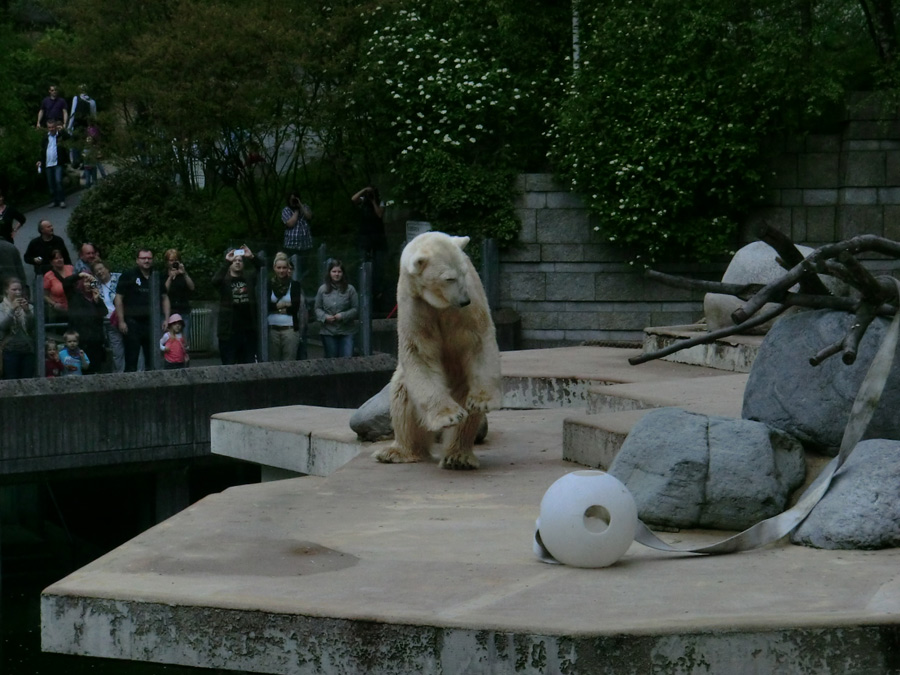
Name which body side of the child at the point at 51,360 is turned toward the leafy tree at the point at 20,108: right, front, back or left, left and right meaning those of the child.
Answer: back

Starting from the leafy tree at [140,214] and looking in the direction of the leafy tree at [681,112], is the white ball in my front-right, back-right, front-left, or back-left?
front-right

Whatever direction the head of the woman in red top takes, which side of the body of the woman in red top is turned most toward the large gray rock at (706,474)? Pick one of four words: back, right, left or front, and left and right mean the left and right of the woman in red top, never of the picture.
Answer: front

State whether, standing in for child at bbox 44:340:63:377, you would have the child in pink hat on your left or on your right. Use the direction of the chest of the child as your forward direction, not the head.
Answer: on your left

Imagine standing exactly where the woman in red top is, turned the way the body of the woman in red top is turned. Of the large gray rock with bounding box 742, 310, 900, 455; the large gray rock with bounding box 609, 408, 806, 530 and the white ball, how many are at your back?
0

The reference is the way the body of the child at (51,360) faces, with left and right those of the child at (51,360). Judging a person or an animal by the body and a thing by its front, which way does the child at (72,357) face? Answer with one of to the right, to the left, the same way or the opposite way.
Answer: the same way

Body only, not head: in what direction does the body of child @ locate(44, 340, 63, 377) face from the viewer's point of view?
toward the camera

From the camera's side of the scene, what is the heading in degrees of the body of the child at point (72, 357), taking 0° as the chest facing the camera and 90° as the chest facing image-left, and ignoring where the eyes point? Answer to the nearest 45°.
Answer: approximately 0°

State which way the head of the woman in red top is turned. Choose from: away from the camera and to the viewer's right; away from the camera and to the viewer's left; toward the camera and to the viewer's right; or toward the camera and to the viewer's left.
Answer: toward the camera and to the viewer's right

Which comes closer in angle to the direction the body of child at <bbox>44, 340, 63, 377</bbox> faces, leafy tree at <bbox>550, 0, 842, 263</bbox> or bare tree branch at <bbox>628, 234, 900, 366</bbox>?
the bare tree branch

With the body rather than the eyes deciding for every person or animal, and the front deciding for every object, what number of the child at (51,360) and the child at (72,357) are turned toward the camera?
2

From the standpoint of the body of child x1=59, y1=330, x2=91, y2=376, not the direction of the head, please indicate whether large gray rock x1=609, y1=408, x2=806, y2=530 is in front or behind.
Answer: in front

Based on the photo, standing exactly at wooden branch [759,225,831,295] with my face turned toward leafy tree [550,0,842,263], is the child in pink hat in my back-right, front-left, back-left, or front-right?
front-left

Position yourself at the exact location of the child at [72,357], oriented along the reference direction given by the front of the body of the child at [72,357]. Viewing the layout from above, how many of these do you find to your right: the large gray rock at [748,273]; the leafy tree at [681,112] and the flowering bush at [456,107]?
0

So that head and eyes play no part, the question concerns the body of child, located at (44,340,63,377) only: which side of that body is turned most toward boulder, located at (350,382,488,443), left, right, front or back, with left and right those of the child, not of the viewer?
front
